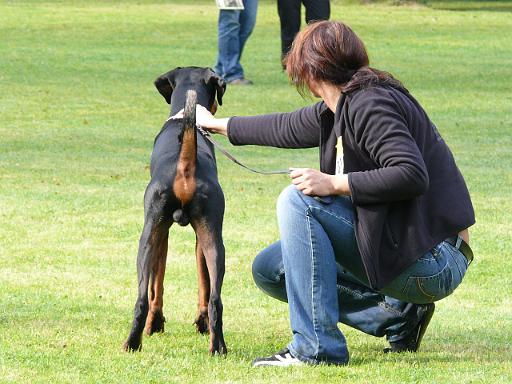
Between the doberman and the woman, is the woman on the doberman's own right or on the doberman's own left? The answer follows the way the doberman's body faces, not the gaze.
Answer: on the doberman's own right

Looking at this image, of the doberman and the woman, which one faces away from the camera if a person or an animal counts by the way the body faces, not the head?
the doberman

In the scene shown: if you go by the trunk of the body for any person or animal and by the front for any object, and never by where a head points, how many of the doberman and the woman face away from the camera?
1

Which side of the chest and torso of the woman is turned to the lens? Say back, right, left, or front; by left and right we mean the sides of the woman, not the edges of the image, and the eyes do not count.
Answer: left

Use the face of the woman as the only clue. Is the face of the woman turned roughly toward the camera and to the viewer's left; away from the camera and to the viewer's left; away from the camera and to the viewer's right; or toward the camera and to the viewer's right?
away from the camera and to the viewer's left

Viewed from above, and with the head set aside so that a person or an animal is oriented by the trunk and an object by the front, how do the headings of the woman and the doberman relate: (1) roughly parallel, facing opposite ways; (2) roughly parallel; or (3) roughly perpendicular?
roughly perpendicular

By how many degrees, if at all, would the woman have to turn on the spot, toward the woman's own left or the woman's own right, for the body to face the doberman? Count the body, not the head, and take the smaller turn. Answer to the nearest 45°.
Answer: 0° — they already face it

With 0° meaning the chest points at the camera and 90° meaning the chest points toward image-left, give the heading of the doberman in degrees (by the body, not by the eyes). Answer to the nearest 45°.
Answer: approximately 180°
